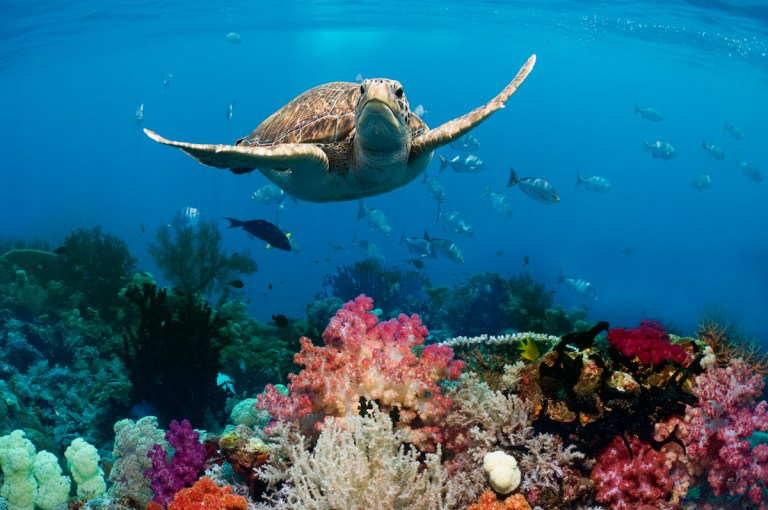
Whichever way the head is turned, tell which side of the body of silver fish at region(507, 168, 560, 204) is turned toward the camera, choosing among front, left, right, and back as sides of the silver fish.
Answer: right

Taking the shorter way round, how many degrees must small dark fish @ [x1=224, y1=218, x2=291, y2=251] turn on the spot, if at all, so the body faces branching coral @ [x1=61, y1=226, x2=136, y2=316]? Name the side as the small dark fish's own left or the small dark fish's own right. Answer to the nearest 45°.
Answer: approximately 135° to the small dark fish's own left

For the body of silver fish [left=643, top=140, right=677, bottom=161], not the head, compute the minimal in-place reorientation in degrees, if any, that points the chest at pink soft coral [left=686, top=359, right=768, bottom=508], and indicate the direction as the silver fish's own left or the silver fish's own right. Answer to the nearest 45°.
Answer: approximately 90° to the silver fish's own right

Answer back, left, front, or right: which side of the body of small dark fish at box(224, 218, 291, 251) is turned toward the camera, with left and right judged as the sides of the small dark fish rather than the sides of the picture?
right

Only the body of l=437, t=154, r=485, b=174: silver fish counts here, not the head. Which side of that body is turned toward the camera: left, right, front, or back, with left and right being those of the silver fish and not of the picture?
right

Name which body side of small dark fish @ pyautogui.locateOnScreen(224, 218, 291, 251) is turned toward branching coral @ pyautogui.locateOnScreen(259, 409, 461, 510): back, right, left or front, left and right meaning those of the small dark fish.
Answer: right

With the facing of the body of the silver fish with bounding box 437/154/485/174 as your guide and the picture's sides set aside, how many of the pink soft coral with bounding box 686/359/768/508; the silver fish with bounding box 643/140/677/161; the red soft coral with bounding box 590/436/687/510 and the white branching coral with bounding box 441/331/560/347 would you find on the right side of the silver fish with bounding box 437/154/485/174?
3
